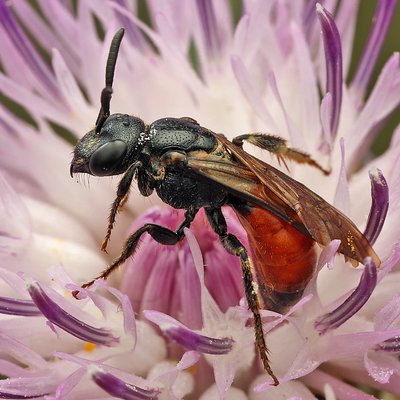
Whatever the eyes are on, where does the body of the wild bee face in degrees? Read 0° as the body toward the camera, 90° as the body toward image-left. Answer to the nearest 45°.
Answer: approximately 90°
